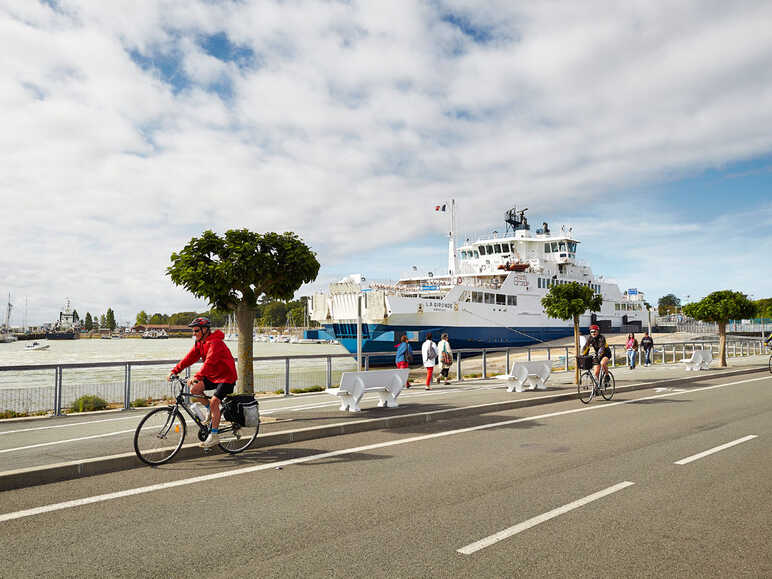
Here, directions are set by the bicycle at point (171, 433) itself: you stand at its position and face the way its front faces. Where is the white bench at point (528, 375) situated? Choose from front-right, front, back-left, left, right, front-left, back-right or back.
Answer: back

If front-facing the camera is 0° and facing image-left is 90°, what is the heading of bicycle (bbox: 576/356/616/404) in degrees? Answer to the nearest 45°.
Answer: approximately 45°

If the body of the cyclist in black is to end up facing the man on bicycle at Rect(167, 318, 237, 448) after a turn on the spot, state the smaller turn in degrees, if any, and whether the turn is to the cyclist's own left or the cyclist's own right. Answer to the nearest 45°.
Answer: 0° — they already face them

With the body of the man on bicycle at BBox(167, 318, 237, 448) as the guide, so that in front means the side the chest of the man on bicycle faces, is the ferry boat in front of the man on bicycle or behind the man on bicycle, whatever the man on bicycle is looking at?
behind

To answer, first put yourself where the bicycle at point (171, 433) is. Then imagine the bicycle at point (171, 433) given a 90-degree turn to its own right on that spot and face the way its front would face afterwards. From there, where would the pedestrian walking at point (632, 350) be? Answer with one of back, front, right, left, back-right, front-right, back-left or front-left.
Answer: right

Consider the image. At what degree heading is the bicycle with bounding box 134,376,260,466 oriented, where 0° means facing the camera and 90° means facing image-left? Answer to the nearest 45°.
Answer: approximately 45°

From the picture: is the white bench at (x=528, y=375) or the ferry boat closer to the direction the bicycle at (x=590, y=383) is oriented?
the white bench
